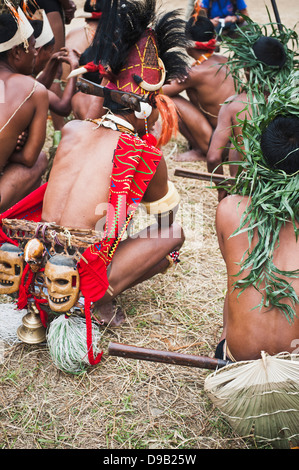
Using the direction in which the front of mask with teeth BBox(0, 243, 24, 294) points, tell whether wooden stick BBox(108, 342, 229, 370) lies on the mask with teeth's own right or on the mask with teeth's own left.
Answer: on the mask with teeth's own left
